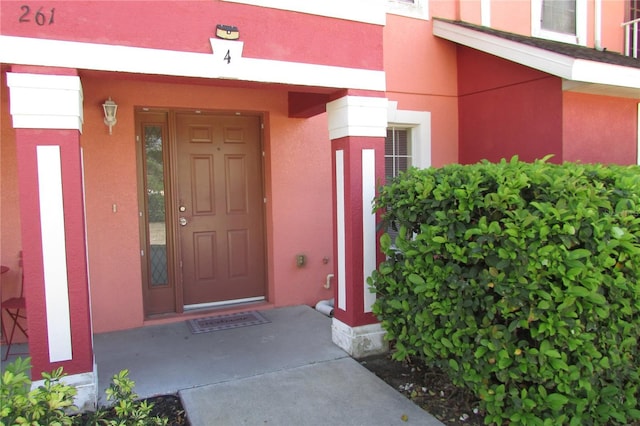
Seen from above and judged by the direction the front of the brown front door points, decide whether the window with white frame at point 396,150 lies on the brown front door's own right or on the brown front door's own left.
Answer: on the brown front door's own left

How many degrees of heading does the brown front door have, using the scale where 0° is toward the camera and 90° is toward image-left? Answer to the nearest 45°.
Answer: approximately 0°

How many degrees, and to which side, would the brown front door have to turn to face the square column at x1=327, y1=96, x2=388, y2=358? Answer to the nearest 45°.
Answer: approximately 45° to its left

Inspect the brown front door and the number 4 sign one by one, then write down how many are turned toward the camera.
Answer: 2

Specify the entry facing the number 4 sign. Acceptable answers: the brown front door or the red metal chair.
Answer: the brown front door
